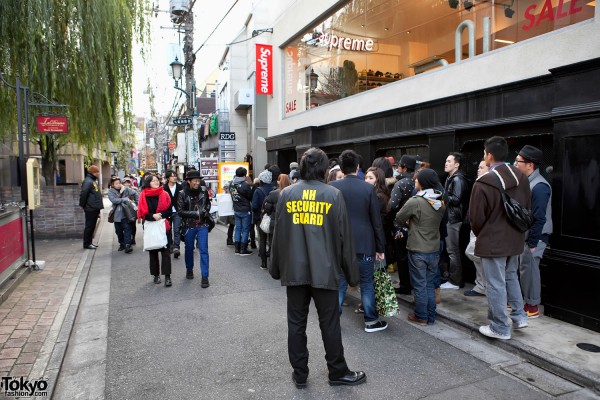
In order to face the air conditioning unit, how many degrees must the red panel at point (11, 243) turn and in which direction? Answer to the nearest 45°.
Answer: approximately 90° to its left

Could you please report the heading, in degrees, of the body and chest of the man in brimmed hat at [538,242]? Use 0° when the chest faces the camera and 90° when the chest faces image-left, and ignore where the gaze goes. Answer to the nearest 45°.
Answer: approximately 90°

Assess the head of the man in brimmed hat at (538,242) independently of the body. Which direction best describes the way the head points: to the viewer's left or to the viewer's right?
to the viewer's left

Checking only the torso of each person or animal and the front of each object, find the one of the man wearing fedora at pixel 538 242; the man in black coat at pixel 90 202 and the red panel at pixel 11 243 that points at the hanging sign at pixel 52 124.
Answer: the man wearing fedora

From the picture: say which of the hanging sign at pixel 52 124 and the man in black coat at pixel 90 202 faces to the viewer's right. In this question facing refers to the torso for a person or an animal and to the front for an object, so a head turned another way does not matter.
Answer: the man in black coat

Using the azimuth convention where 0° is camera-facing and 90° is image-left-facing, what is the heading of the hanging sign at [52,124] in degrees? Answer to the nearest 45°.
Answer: approximately 0°

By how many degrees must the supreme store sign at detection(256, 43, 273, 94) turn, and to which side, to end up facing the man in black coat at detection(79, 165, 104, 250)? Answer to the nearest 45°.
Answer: approximately 45° to its right

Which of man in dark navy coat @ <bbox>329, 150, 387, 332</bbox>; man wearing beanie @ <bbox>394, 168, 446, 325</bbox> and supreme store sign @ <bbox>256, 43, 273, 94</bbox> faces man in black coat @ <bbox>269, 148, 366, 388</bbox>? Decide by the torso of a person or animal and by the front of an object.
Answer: the supreme store sign

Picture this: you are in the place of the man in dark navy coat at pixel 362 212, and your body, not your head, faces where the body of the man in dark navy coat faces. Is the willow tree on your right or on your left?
on your left

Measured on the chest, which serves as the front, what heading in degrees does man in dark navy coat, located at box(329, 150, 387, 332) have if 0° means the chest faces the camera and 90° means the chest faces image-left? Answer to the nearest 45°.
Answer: approximately 180°

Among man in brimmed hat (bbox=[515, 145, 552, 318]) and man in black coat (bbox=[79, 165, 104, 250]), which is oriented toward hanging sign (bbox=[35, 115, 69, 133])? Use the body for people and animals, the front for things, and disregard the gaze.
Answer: the man in brimmed hat

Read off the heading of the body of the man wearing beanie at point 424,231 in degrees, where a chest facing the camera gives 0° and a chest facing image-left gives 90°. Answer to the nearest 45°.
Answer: approximately 135°
